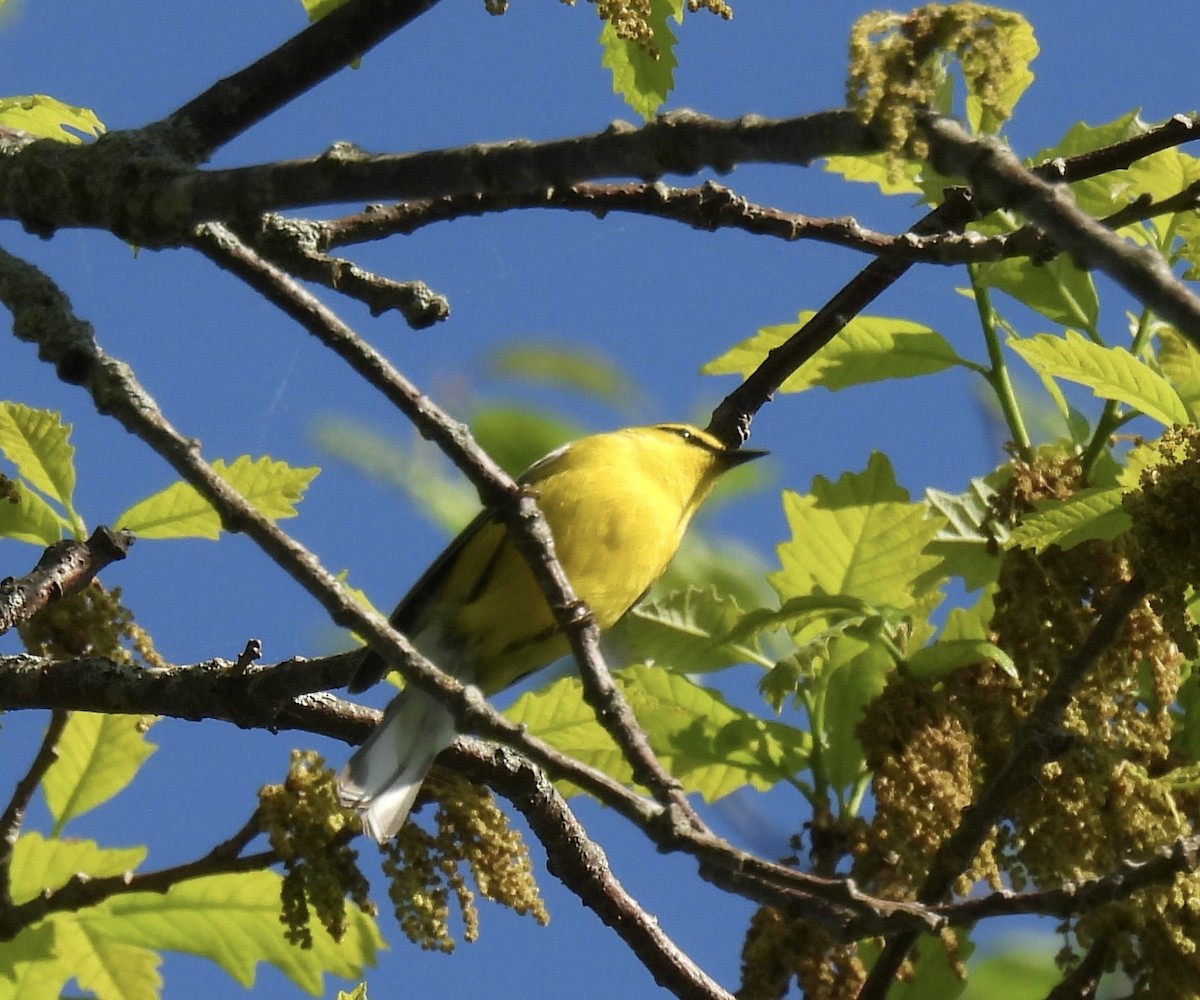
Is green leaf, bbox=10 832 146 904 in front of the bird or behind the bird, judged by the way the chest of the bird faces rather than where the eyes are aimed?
behind

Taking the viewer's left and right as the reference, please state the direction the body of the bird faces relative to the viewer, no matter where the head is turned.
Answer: facing to the right of the viewer

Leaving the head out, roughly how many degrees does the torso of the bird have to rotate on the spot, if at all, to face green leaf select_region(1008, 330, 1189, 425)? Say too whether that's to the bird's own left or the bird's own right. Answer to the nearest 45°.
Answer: approximately 45° to the bird's own right

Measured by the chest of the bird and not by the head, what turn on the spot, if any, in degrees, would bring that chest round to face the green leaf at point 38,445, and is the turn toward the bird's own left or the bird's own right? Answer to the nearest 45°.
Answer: approximately 135° to the bird's own right
